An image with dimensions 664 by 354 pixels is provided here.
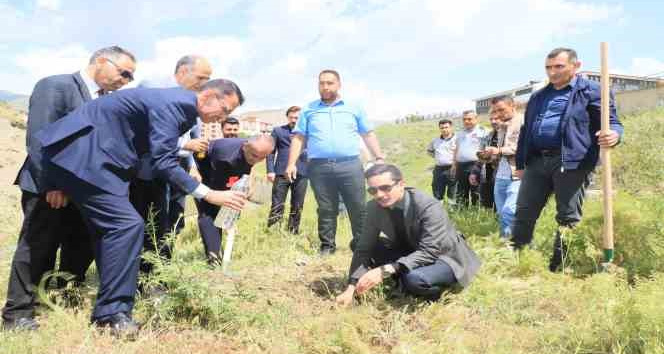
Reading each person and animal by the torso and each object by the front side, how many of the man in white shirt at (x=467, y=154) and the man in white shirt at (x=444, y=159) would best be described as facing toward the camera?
2

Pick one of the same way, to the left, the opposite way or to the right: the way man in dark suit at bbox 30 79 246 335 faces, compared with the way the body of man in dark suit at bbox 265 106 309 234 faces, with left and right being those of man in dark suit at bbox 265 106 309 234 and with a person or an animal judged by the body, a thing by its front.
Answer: to the left

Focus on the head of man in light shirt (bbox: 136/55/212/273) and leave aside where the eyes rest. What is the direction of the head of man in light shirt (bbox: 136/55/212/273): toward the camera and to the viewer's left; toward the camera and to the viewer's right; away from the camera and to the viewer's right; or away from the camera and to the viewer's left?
toward the camera and to the viewer's right

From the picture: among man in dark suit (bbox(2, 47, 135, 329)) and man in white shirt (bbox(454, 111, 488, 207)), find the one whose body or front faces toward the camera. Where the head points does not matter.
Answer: the man in white shirt

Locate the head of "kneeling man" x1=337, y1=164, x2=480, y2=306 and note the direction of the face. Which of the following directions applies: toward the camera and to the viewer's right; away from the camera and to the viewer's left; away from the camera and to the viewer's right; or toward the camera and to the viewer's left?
toward the camera and to the viewer's left

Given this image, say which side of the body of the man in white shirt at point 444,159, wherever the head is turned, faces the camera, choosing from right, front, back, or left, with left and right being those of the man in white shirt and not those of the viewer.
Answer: front

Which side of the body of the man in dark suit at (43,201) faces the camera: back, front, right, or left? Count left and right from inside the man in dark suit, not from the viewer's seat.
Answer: right

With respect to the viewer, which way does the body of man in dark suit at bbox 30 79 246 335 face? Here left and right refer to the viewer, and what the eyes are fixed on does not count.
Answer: facing to the right of the viewer

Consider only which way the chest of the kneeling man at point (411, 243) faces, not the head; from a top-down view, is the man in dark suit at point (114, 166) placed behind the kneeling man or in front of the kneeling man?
in front

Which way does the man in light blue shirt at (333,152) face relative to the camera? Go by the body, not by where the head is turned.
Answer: toward the camera

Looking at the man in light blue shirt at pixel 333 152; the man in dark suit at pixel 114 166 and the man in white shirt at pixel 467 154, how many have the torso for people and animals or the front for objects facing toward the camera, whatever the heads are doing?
2

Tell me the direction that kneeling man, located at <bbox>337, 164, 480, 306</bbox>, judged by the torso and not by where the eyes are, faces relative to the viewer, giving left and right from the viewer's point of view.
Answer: facing the viewer and to the left of the viewer
